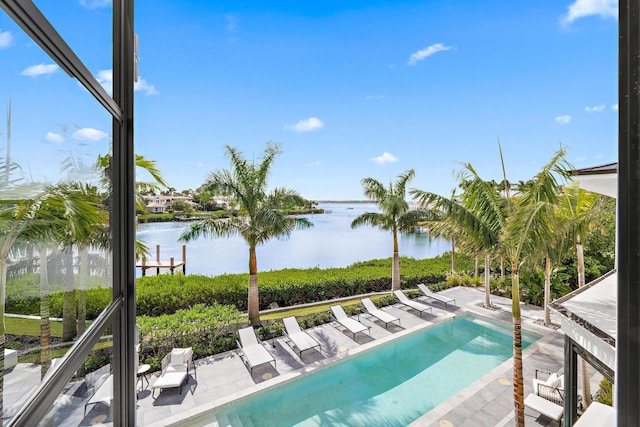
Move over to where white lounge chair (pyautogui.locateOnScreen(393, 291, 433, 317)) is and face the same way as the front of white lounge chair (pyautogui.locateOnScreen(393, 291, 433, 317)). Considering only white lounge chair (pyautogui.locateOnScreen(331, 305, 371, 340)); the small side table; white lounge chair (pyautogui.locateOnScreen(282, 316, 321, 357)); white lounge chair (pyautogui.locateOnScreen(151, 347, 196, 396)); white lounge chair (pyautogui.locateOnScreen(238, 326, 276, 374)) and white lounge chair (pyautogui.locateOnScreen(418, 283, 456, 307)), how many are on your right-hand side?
5

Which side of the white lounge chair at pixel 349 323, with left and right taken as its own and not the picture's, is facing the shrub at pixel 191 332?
right

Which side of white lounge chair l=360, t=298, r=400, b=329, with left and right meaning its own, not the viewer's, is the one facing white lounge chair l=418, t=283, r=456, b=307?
left

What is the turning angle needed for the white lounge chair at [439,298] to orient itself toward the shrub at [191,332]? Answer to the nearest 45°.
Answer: approximately 90° to its right

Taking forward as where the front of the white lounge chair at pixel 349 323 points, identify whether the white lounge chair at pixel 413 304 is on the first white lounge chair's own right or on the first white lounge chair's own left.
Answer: on the first white lounge chair's own left

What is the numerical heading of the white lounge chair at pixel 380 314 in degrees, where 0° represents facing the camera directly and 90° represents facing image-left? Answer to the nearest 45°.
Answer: approximately 315°

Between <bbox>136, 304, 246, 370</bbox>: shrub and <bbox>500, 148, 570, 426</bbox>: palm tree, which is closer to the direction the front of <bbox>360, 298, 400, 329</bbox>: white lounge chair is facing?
the palm tree
